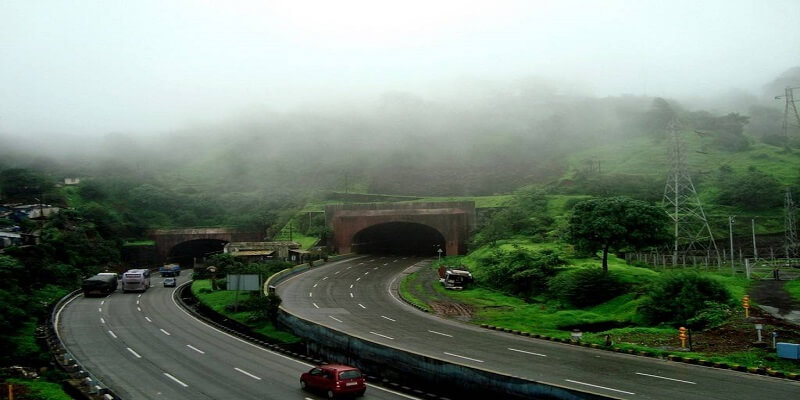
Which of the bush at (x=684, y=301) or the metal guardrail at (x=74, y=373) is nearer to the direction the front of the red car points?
the metal guardrail

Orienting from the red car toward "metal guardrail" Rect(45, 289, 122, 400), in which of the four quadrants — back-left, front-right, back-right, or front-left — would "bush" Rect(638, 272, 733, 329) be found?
back-right

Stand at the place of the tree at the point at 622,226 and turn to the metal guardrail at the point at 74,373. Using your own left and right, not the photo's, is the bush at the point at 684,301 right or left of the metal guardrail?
left

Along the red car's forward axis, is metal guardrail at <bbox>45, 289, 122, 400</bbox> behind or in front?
in front
